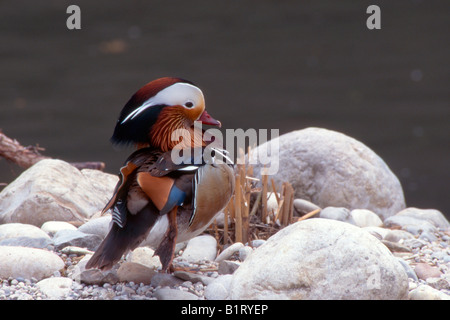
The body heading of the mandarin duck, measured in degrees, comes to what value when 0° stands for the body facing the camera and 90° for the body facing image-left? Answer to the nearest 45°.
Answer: approximately 225°

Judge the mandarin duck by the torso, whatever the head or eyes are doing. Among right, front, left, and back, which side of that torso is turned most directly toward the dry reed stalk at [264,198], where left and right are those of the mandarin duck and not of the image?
front

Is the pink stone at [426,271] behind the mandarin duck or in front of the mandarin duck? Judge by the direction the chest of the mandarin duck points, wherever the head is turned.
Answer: in front

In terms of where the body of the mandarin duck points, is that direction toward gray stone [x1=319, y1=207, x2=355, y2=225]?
yes

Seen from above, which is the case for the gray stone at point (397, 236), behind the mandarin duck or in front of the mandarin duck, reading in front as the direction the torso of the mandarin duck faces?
in front
